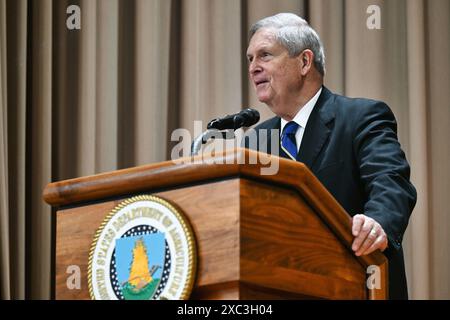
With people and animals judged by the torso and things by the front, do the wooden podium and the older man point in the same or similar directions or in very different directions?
same or similar directions

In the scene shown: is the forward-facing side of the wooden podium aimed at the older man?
no

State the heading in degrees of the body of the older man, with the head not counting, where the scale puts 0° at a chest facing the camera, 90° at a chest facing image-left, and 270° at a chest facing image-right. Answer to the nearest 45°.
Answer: approximately 45°

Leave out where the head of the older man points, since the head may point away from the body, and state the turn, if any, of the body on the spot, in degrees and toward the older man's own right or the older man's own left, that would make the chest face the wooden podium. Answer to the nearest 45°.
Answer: approximately 45° to the older man's own left

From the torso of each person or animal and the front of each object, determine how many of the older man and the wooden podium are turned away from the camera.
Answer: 0

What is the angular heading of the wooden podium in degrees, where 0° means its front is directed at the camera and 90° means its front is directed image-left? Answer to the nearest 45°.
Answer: approximately 45°
